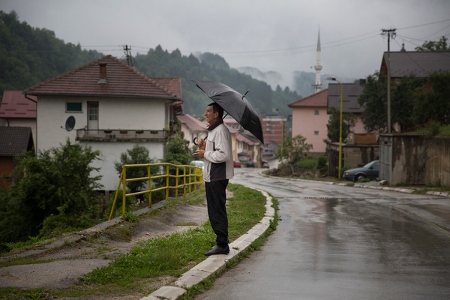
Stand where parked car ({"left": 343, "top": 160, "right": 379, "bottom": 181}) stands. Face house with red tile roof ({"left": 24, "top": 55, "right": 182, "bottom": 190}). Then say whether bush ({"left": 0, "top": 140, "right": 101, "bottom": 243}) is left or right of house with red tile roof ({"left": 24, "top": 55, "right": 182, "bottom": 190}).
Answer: left

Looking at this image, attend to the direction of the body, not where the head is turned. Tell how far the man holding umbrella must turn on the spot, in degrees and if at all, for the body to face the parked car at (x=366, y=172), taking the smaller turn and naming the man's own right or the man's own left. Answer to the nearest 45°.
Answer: approximately 90° to the man's own right

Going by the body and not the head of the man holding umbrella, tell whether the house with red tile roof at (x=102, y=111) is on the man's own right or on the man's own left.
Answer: on the man's own right

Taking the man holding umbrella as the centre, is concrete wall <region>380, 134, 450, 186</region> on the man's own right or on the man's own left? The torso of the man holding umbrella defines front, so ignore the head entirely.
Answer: on the man's own right

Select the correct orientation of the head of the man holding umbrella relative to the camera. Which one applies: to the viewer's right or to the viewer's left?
to the viewer's left

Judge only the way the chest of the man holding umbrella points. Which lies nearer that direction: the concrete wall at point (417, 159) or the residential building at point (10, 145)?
the residential building

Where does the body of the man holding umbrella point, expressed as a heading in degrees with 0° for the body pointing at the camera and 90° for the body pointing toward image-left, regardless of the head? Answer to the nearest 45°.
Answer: approximately 90°

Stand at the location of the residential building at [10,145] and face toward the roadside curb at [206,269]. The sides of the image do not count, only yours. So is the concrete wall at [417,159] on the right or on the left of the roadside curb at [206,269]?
left

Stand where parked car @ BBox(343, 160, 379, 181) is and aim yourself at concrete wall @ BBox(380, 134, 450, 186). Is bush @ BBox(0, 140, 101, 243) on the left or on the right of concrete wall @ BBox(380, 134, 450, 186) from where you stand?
right

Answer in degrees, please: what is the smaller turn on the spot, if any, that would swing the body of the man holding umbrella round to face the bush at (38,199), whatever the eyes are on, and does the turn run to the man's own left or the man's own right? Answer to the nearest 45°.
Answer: approximately 45° to the man's own right
